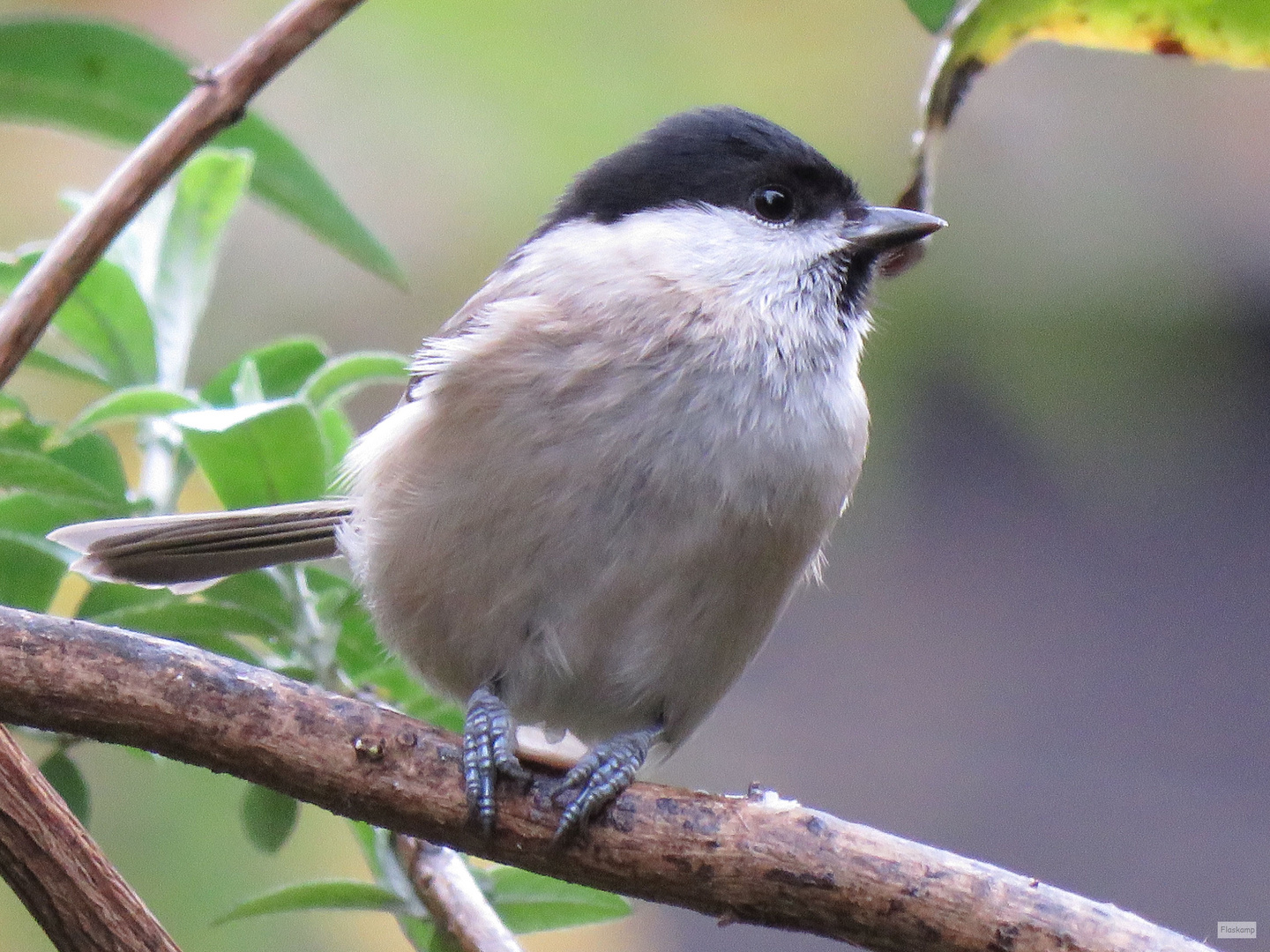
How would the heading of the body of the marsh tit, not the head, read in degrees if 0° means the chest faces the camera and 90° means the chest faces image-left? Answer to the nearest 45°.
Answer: approximately 315°
